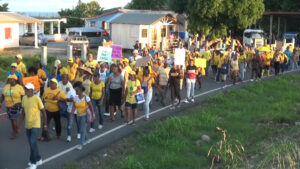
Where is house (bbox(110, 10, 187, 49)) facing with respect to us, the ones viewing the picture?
facing the viewer and to the right of the viewer

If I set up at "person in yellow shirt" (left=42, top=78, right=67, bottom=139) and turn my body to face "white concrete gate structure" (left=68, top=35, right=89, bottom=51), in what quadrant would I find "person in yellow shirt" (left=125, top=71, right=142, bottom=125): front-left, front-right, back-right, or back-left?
front-right

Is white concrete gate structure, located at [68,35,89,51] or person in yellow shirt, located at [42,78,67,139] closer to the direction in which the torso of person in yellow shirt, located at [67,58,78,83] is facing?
the person in yellow shirt

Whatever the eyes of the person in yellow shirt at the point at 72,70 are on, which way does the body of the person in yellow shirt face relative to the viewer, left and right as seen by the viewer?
facing the viewer and to the left of the viewer

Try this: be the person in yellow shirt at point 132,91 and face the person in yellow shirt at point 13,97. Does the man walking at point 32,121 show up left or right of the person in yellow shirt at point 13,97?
left

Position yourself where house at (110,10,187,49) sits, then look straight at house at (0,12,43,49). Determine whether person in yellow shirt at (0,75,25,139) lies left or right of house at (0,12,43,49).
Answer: left

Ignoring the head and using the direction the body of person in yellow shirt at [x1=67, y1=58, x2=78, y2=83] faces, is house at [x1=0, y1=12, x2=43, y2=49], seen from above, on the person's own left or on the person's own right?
on the person's own right

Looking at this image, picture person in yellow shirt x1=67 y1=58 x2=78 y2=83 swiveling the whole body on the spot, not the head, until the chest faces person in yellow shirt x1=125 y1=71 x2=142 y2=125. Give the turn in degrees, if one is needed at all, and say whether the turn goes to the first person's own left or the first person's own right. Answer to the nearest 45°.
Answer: approximately 90° to the first person's own left

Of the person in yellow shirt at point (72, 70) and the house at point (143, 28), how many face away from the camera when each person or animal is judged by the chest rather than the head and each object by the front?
0

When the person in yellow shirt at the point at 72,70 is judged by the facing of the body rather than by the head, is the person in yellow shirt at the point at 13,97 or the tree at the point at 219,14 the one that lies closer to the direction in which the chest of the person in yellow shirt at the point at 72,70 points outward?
the person in yellow shirt

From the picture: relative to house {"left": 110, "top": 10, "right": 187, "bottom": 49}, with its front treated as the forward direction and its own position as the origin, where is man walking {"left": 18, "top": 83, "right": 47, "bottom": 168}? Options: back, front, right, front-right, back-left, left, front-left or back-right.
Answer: front-right
